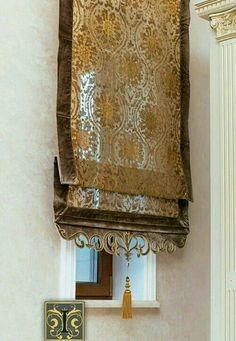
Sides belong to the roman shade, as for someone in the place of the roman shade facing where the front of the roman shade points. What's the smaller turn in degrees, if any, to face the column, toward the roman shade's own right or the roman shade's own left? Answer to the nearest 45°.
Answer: approximately 45° to the roman shade's own left

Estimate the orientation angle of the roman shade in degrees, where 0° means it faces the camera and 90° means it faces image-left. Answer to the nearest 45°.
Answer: approximately 0°
